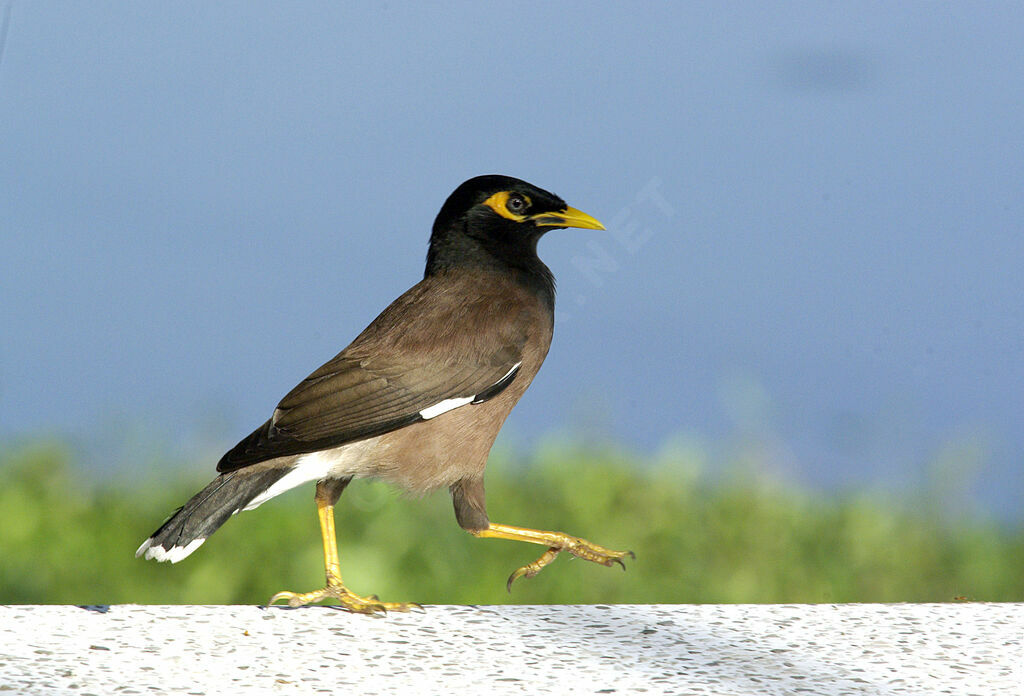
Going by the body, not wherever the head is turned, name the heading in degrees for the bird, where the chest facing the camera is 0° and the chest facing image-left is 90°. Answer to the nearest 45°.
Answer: approximately 270°
